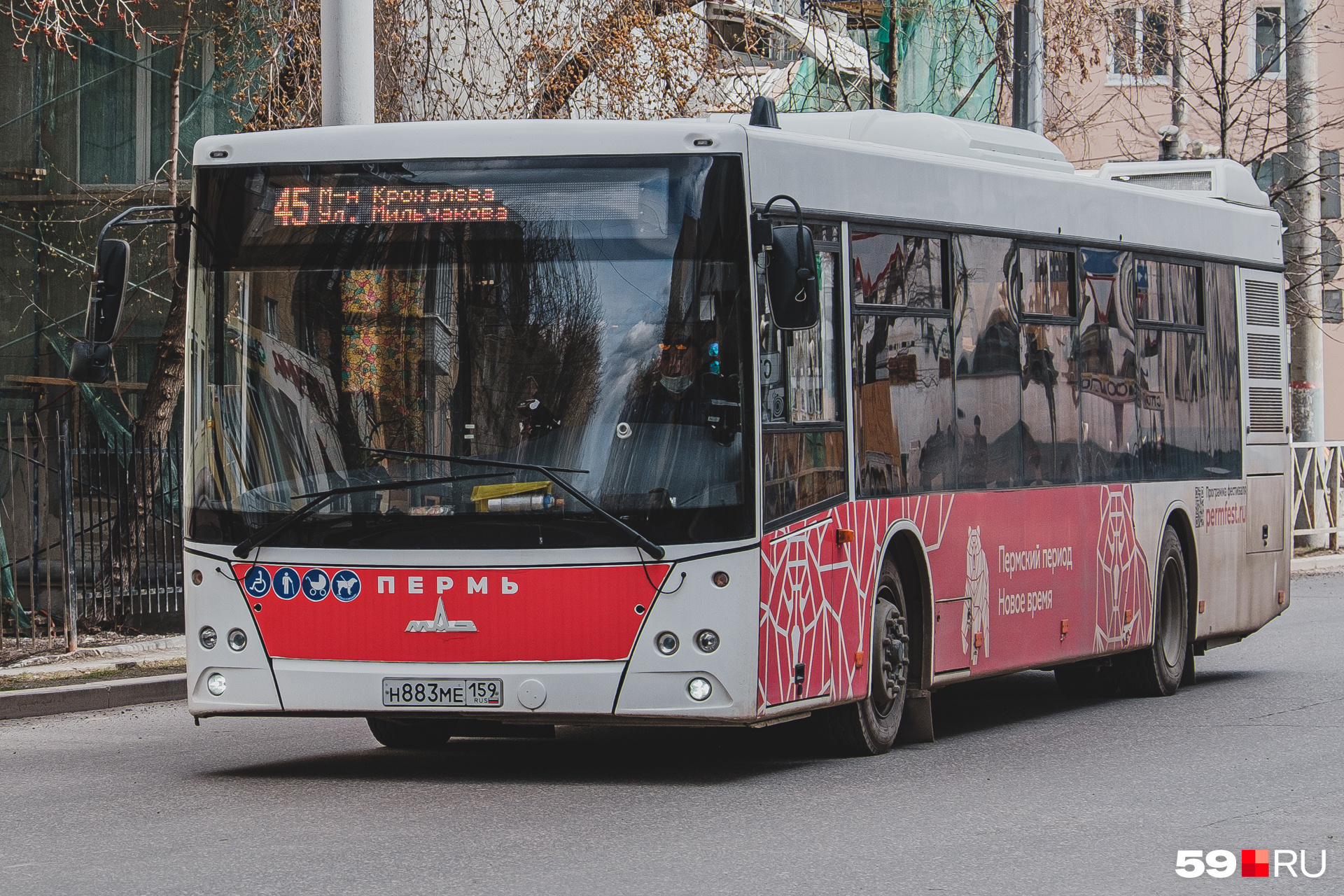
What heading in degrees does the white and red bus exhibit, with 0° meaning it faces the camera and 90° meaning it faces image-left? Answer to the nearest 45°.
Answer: approximately 45°

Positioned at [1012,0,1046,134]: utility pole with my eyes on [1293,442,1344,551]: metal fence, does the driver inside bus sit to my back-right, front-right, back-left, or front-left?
back-right

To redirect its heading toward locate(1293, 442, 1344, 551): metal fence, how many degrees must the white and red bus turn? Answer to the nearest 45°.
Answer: approximately 180°

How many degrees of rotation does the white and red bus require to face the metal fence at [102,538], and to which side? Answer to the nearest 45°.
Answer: approximately 90° to its right

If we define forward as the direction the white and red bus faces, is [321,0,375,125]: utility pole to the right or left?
on its right

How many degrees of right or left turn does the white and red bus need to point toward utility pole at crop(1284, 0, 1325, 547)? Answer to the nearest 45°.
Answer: approximately 180°

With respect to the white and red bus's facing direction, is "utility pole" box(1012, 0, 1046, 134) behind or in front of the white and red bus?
behind
